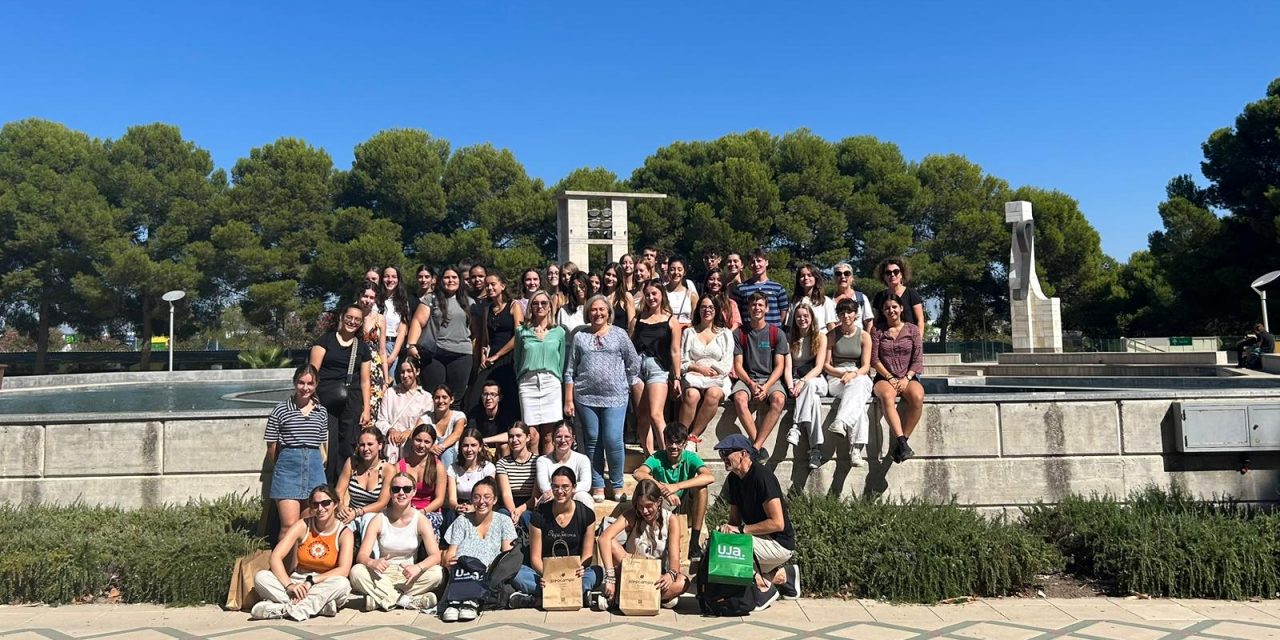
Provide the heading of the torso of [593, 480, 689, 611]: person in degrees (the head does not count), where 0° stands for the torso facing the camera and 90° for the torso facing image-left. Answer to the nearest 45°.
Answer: approximately 0°

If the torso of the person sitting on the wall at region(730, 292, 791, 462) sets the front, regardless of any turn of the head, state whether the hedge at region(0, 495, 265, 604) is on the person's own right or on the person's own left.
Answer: on the person's own right

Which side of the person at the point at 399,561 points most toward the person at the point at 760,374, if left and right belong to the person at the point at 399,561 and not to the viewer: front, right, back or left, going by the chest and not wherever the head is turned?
left

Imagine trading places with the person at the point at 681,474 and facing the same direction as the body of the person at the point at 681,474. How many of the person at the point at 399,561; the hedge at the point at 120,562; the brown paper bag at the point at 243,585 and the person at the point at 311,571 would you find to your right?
4

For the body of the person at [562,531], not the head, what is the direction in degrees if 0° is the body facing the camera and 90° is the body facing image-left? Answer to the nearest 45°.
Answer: approximately 0°

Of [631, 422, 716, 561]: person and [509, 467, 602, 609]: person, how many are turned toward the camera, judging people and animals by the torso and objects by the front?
2

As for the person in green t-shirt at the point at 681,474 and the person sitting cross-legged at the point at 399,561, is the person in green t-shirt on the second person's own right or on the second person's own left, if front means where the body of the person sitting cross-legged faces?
on the second person's own left

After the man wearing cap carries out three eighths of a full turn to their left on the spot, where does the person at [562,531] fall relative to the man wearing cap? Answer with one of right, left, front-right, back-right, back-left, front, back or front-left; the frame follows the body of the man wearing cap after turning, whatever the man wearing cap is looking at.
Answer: back
